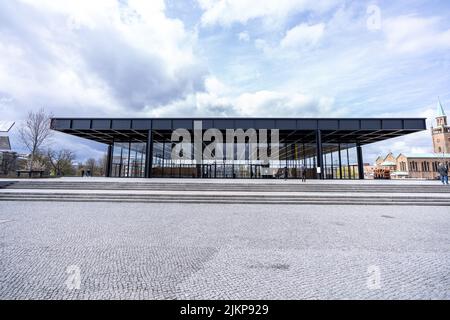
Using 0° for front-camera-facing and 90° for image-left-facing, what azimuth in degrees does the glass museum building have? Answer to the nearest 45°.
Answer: approximately 0°
